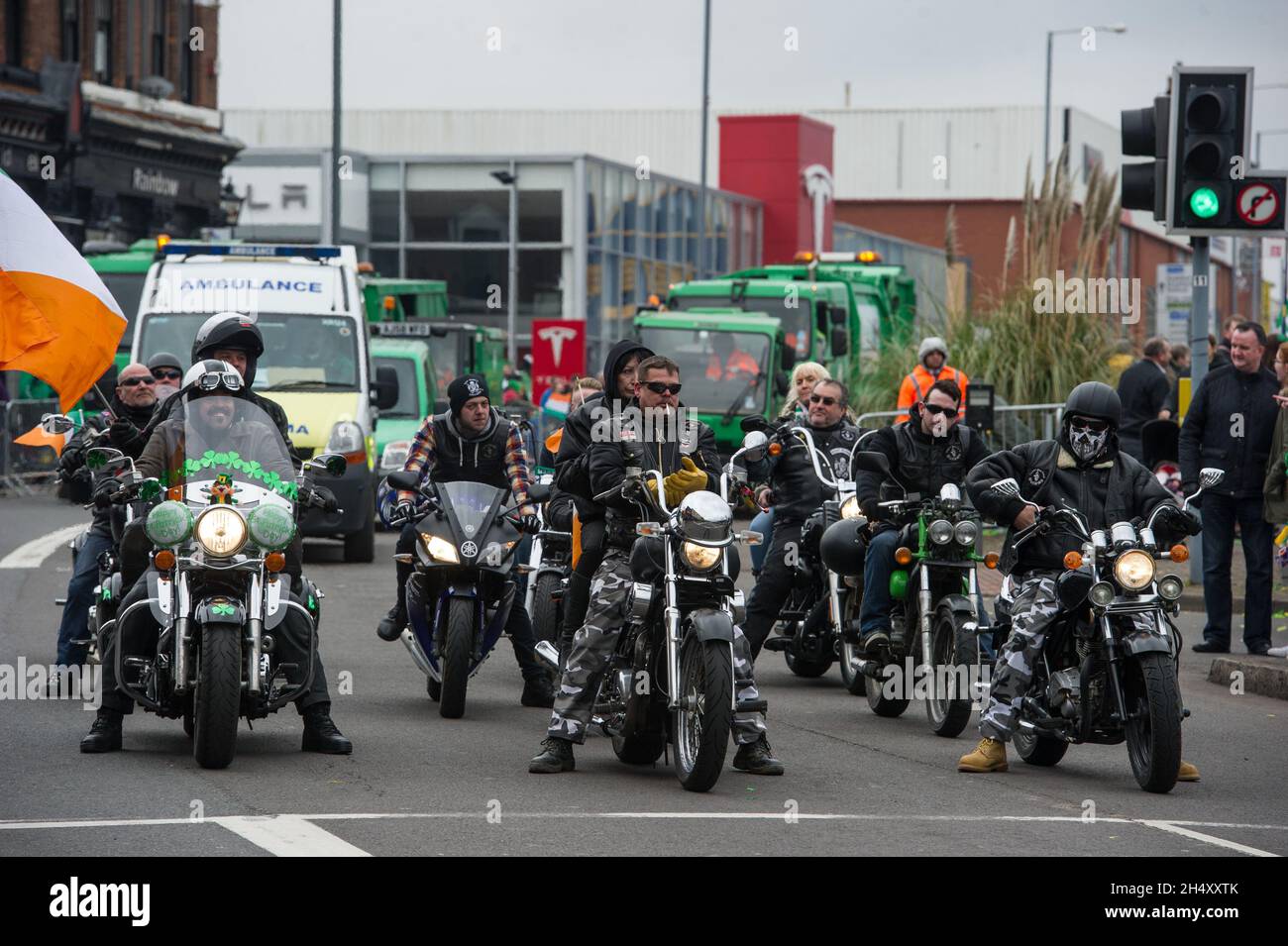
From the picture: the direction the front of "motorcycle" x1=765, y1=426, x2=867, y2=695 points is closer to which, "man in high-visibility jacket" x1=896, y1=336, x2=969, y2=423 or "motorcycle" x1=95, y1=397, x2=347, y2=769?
the motorcycle

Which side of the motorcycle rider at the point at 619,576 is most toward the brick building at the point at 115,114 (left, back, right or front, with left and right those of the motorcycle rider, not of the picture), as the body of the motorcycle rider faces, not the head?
back

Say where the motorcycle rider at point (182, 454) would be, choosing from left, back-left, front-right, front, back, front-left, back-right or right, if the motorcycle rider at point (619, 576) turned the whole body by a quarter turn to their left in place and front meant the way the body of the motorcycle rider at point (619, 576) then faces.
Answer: back

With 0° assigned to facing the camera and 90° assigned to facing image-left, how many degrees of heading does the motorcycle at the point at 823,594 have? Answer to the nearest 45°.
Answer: approximately 315°

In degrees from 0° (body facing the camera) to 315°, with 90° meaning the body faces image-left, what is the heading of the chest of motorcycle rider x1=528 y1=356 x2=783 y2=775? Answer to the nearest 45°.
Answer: approximately 0°

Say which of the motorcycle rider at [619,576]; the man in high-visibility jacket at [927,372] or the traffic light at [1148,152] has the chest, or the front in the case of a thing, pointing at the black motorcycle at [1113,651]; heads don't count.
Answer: the man in high-visibility jacket

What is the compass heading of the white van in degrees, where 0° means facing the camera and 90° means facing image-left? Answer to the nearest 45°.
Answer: approximately 0°

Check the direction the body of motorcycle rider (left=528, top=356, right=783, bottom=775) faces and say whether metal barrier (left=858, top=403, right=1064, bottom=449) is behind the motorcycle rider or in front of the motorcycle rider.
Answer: behind

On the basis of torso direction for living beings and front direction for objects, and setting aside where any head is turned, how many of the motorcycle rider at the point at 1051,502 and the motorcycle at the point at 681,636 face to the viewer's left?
0

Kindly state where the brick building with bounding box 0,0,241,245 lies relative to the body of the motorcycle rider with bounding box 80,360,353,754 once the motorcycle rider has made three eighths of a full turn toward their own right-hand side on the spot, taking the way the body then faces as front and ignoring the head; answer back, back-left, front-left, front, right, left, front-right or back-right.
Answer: front-right

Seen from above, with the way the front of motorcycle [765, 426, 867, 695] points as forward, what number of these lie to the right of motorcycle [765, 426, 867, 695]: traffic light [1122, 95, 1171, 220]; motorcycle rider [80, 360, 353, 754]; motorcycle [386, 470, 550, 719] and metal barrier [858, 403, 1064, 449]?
2

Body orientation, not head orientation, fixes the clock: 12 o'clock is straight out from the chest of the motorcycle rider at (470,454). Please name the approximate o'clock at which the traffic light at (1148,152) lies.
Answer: The traffic light is roughly at 8 o'clock from the motorcycle rider.
